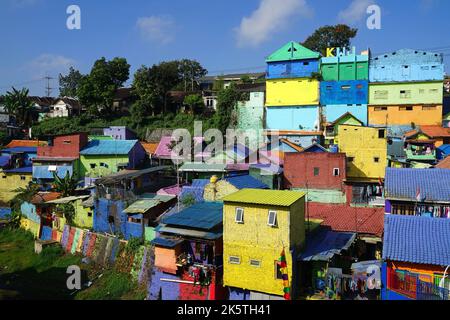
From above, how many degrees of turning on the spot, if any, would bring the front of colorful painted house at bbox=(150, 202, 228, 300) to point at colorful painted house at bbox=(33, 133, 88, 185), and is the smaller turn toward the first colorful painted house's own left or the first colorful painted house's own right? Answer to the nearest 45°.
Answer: approximately 135° to the first colorful painted house's own right

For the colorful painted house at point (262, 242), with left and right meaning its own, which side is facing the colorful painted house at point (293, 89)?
back

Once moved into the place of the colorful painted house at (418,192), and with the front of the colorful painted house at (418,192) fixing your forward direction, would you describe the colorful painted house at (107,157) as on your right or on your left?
on your right

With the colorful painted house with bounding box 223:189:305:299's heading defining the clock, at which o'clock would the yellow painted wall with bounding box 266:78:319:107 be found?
The yellow painted wall is roughly at 6 o'clock from the colorful painted house.

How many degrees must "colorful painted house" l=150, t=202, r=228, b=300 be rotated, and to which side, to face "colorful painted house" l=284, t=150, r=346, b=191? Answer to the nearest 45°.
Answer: approximately 135° to its left

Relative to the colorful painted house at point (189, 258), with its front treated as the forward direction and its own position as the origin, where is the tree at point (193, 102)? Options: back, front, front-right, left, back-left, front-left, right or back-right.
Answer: back

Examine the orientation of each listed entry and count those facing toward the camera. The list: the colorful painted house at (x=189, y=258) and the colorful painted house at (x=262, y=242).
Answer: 2

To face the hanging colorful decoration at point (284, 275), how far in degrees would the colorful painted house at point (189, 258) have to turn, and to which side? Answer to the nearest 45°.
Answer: approximately 45° to its left

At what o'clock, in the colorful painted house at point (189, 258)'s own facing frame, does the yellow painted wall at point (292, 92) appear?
The yellow painted wall is roughly at 7 o'clock from the colorful painted house.

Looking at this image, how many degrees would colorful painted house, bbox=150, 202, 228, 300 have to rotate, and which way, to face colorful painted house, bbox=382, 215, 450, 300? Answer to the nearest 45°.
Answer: approximately 45° to its left

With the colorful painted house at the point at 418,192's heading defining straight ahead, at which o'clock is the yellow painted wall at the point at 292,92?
The yellow painted wall is roughly at 5 o'clock from the colorful painted house.

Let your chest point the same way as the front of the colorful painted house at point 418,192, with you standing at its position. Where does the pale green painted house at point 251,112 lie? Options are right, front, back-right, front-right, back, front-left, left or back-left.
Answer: back-right

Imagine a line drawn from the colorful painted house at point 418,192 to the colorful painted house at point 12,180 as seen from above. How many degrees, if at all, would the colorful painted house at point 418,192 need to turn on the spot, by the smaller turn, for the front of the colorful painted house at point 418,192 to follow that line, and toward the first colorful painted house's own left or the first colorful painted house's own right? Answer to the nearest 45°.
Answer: approximately 90° to the first colorful painted house's own right
